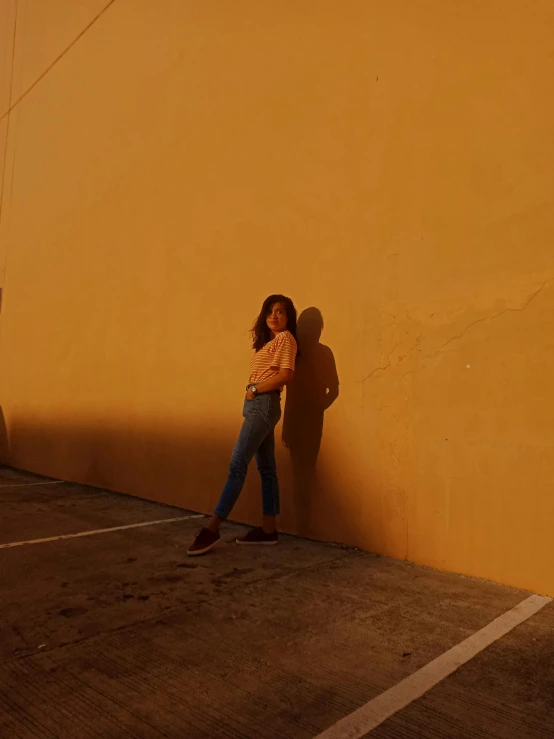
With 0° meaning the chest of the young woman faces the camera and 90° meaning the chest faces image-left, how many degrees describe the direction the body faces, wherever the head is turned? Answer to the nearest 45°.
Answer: approximately 90°
